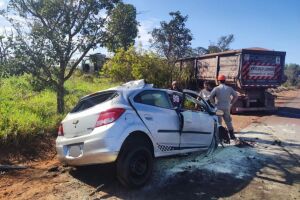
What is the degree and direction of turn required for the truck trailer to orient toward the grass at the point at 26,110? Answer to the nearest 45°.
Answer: approximately 90° to its left

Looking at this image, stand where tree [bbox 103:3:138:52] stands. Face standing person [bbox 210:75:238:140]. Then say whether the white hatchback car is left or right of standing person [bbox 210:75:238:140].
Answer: right

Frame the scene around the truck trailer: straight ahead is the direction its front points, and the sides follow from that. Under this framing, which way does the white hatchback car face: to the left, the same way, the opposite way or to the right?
to the right

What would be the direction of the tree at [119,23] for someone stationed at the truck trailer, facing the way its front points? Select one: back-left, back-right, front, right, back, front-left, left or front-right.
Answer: left

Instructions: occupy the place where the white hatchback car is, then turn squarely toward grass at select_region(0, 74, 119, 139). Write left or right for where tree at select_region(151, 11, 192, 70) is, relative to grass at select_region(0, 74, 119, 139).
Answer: right

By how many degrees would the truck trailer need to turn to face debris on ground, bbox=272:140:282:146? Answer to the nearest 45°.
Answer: approximately 135° to its left

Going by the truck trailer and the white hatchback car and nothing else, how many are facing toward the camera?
0

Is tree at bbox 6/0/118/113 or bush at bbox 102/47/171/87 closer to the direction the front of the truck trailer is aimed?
the bush

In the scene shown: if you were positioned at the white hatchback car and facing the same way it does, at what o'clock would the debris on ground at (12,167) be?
The debris on ground is roughly at 8 o'clock from the white hatchback car.

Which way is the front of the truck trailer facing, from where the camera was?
facing away from the viewer and to the left of the viewer

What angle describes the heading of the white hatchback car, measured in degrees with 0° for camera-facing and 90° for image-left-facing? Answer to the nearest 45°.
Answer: approximately 225°

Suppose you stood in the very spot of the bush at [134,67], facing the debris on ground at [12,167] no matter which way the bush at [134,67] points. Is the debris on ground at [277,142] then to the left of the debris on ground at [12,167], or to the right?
left
